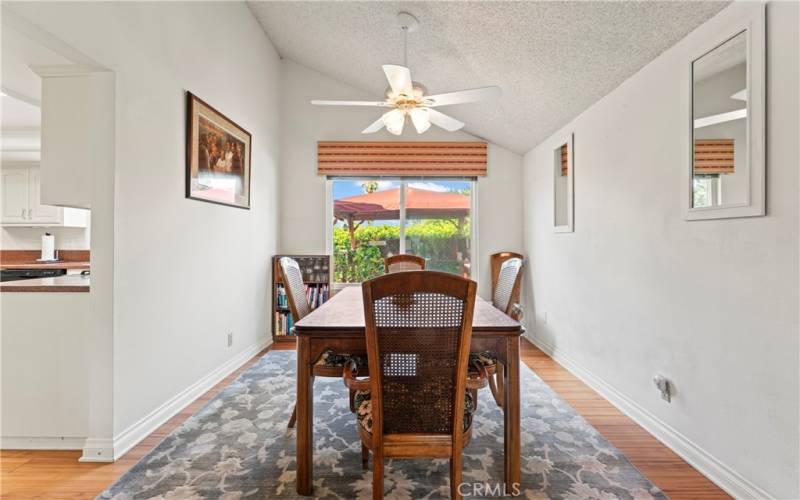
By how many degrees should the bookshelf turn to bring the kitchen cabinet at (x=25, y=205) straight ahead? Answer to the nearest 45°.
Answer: approximately 90° to its right

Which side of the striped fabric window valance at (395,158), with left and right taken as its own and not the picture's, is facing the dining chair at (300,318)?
front

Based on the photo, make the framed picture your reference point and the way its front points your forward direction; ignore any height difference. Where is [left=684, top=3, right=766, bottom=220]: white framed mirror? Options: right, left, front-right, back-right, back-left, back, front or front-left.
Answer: front

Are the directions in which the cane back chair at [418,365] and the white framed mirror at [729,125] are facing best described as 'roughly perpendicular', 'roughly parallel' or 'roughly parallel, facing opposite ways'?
roughly perpendicular

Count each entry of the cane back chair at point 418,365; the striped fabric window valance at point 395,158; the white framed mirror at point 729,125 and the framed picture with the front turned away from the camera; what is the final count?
1

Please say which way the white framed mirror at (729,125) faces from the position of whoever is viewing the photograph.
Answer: facing the viewer and to the left of the viewer

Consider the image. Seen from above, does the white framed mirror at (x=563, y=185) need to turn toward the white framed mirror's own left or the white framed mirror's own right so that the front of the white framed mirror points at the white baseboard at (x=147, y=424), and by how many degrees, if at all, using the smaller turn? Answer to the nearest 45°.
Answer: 0° — it already faces it

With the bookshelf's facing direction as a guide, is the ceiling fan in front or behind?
in front

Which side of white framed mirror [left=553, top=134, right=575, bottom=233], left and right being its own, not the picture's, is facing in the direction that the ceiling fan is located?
front

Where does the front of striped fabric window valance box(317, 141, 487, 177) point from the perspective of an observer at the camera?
facing the viewer

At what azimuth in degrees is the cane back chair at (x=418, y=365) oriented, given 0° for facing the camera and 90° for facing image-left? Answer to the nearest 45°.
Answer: approximately 180°

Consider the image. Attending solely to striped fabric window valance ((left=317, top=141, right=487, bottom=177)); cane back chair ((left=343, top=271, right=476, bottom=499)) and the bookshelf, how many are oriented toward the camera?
2

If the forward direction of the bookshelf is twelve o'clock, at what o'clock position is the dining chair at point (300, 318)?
The dining chair is roughly at 12 o'clock from the bookshelf.

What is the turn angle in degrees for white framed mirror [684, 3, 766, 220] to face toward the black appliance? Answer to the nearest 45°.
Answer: approximately 45° to its right
